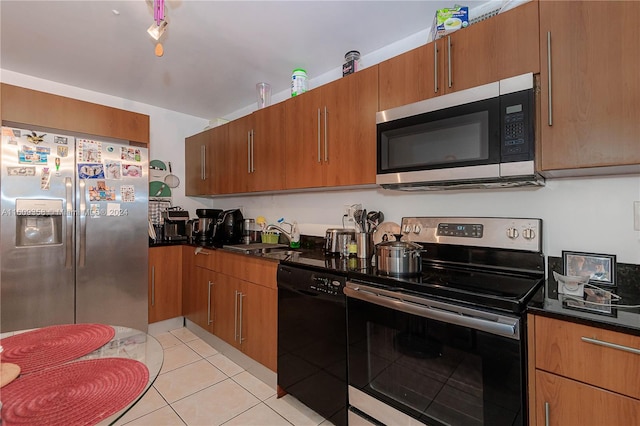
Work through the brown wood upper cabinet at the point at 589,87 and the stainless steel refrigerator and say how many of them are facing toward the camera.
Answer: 2

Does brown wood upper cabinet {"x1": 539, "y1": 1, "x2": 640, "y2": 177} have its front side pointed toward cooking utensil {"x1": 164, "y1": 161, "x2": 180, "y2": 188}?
no

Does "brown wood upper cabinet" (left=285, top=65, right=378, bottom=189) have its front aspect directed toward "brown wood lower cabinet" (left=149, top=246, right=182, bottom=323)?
no

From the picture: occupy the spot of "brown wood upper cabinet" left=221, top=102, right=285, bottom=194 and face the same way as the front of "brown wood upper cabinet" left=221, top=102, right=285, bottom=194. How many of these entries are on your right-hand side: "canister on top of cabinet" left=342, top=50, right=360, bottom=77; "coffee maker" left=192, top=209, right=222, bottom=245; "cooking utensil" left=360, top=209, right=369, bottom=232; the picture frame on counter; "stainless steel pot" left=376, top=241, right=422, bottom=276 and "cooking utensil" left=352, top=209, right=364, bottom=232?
1

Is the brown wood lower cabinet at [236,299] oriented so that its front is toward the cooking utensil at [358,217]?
no

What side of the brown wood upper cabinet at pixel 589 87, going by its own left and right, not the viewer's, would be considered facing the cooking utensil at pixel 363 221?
right

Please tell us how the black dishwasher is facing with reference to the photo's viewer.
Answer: facing the viewer and to the left of the viewer

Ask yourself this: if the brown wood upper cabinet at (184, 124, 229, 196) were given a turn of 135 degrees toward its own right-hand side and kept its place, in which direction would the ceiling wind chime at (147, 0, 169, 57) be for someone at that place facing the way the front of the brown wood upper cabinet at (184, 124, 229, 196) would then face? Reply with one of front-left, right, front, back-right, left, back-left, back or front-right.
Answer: back

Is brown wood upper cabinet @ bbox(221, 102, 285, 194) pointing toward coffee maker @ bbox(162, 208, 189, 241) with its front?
no

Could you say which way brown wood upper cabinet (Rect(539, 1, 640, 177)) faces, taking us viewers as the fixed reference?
facing the viewer

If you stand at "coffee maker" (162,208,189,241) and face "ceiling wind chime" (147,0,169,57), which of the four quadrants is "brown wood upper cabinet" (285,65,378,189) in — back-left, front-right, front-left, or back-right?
front-left

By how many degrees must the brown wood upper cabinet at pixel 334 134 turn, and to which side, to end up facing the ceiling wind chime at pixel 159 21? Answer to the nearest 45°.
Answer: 0° — it already faces it

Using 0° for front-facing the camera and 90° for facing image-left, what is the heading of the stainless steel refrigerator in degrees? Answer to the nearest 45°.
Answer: approximately 0°

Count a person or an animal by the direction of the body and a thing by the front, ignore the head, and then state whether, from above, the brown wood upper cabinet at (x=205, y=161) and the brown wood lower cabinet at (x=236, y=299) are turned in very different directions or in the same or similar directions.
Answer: same or similar directions
